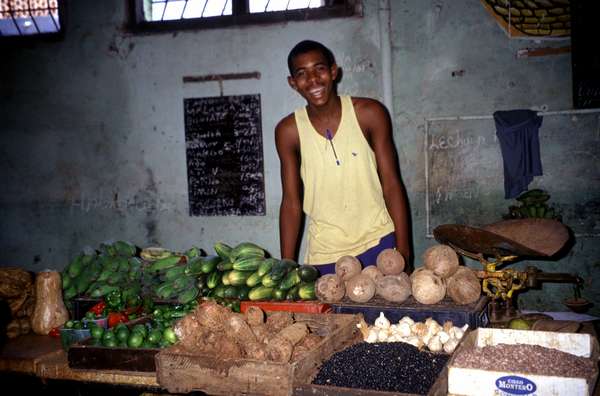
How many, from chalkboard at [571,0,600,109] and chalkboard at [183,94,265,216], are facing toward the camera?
2

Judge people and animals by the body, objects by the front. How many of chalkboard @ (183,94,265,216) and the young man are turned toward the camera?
2

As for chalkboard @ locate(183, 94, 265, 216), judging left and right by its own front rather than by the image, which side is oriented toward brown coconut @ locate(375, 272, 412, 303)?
front

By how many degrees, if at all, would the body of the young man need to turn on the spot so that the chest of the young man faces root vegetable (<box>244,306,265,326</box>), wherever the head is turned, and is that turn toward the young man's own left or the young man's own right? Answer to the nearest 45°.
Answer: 0° — they already face it

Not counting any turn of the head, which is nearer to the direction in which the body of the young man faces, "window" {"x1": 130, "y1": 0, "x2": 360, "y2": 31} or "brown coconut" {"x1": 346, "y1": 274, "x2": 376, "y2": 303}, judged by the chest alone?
the brown coconut

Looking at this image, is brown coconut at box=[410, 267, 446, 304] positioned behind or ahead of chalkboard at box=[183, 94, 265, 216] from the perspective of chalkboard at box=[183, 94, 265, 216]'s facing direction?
ahead

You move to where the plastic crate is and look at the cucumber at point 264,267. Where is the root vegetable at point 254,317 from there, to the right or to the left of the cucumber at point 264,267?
left

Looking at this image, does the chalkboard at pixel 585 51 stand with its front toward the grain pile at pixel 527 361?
yes

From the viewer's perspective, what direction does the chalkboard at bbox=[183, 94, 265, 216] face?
toward the camera

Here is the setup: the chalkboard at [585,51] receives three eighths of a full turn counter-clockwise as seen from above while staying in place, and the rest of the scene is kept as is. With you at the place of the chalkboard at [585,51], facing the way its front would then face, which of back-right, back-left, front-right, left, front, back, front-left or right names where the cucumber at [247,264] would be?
back

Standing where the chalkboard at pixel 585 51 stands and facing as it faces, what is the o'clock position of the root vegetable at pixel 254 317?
The root vegetable is roughly at 1 o'clock from the chalkboard.

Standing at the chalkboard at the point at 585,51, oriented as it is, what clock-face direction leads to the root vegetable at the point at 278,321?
The root vegetable is roughly at 1 o'clock from the chalkboard.

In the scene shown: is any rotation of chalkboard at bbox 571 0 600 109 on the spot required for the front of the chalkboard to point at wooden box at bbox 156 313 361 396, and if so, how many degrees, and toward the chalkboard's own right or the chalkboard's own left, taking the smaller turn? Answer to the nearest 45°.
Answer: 0° — it already faces it

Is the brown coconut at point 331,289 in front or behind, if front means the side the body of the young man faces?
in front

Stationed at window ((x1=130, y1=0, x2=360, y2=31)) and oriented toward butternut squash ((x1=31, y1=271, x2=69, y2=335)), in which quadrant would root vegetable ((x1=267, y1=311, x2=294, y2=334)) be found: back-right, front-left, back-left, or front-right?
front-left

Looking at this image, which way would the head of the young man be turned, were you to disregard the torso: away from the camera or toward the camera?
toward the camera

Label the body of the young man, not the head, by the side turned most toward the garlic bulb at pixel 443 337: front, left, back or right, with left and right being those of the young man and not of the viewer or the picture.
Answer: front

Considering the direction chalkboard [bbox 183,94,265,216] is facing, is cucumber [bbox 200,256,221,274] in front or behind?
in front

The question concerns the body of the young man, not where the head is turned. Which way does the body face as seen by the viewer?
toward the camera
